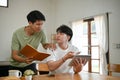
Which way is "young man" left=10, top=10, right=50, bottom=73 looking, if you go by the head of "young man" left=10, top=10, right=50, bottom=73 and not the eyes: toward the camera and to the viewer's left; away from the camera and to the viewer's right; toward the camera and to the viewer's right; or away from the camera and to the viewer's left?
toward the camera and to the viewer's right

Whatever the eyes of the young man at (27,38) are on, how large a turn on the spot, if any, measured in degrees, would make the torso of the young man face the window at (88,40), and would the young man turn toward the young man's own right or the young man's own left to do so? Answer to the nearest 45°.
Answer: approximately 90° to the young man's own left

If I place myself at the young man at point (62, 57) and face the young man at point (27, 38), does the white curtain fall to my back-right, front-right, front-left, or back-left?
back-right

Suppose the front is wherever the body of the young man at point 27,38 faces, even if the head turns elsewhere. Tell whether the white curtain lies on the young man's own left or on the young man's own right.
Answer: on the young man's own left
